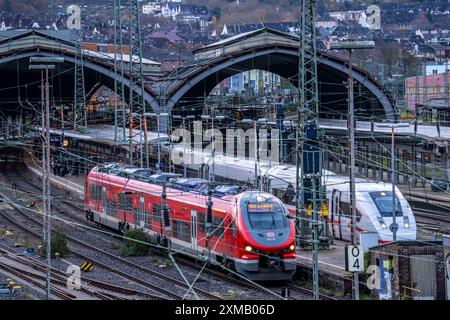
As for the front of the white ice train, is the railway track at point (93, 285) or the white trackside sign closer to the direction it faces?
the white trackside sign

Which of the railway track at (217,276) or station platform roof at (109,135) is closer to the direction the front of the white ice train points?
the railway track

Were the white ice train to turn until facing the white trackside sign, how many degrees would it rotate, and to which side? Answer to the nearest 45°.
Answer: approximately 45° to its right

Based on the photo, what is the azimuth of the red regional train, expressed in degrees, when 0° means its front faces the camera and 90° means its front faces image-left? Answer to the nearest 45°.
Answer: approximately 315°

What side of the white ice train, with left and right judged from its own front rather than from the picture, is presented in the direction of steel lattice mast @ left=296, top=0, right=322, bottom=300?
right

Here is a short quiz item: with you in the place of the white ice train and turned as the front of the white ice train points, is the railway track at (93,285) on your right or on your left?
on your right

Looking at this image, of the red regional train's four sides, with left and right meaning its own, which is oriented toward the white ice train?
left

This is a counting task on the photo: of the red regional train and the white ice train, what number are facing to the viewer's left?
0

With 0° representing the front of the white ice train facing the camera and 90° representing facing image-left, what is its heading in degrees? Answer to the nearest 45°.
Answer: approximately 315°

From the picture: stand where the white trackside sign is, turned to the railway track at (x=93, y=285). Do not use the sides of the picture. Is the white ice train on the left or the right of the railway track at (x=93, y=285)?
right

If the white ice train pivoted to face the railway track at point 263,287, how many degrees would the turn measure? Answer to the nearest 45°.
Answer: approximately 90° to its right
